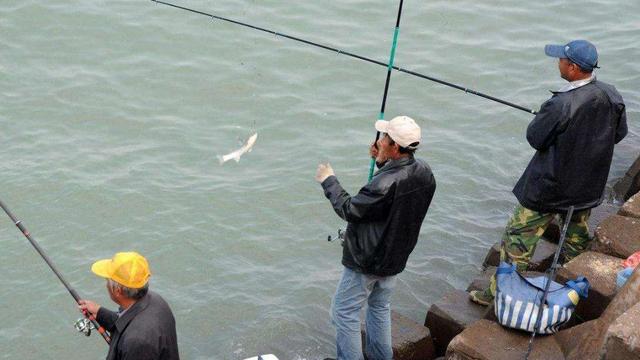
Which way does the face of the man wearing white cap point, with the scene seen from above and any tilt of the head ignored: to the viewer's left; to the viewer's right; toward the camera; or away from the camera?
to the viewer's left

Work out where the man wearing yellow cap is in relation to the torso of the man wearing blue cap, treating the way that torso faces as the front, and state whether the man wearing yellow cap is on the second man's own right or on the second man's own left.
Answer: on the second man's own left

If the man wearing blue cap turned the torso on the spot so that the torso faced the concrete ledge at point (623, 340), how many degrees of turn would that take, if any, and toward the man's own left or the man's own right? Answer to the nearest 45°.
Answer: approximately 135° to the man's own left

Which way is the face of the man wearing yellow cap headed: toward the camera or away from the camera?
away from the camera

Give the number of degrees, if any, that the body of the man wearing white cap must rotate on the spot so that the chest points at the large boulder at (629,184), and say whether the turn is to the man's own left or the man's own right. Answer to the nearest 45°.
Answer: approximately 90° to the man's own right

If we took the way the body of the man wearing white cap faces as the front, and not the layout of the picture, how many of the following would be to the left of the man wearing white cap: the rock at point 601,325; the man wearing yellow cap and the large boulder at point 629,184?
1

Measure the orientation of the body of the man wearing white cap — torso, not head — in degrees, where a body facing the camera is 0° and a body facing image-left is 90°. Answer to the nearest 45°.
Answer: approximately 135°

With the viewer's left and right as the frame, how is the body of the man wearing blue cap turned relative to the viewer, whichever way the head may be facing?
facing away from the viewer and to the left of the viewer

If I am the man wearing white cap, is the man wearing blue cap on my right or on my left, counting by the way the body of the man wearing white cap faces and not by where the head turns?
on my right

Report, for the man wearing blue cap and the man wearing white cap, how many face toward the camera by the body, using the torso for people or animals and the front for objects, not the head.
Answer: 0

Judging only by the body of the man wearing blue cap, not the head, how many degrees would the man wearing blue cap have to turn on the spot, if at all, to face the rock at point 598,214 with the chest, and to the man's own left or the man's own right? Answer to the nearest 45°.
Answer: approximately 45° to the man's own right
